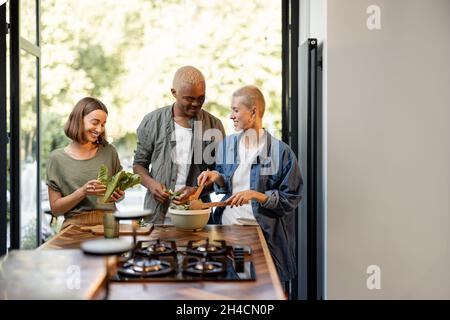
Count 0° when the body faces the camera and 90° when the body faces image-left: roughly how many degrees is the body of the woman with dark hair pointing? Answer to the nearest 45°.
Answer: approximately 315°

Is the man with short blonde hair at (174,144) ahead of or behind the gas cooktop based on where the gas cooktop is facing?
behind

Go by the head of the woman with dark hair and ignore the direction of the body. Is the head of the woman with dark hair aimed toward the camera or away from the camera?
toward the camera

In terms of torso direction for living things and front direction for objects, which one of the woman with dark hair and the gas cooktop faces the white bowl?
the woman with dark hair

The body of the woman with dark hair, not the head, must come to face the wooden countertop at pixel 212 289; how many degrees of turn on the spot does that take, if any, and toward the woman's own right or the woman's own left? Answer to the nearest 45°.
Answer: approximately 45° to the woman's own right

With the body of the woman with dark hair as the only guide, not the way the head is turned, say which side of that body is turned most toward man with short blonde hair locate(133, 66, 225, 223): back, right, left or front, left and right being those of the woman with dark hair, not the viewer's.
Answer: left

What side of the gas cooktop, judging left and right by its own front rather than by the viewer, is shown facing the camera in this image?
front

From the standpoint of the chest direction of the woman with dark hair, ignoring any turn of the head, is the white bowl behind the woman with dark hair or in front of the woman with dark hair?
in front

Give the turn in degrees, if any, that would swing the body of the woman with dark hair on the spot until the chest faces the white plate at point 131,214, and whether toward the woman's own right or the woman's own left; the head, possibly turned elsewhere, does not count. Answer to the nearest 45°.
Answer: approximately 45° to the woman's own right

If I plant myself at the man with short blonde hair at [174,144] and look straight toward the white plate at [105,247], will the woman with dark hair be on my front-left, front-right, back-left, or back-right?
front-right

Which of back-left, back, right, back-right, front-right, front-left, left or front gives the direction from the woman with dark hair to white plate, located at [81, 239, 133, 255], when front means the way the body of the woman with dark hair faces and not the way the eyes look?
front-right
